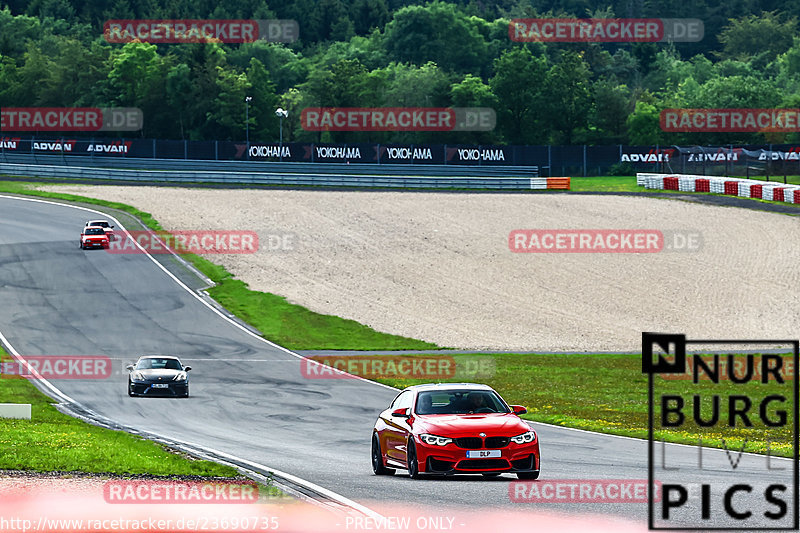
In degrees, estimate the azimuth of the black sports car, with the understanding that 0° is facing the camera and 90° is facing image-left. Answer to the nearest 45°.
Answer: approximately 0°
